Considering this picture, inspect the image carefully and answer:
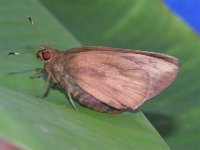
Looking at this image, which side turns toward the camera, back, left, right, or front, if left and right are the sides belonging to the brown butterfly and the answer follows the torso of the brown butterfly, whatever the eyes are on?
left
